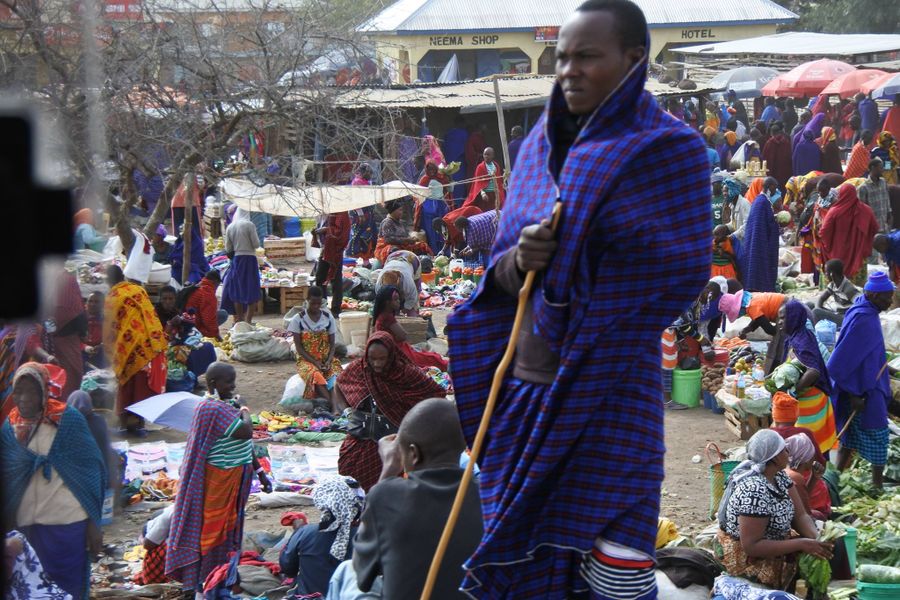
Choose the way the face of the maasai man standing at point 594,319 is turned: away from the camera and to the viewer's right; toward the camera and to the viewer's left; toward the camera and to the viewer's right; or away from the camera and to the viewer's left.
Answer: toward the camera and to the viewer's left

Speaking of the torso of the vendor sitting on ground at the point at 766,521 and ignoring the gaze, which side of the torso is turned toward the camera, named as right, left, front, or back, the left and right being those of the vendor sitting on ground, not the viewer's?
right

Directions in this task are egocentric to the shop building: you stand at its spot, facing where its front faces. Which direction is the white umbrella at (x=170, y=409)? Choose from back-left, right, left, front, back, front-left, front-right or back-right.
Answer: front

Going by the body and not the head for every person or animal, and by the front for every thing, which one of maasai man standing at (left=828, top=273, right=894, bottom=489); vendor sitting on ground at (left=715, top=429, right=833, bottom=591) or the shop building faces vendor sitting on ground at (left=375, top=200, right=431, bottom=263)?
the shop building

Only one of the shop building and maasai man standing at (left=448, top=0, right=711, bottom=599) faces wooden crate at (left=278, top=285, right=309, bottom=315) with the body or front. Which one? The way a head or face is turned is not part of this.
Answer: the shop building

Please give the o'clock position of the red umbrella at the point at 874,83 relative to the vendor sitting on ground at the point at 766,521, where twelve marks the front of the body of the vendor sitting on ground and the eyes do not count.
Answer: The red umbrella is roughly at 9 o'clock from the vendor sitting on ground.

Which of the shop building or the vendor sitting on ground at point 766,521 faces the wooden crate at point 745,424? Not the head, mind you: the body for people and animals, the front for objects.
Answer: the shop building

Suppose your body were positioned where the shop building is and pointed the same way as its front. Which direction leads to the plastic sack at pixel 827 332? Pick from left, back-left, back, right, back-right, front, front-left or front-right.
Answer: front

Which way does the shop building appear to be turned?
toward the camera

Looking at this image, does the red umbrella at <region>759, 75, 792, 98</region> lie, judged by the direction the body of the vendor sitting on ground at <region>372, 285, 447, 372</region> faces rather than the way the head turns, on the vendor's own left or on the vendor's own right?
on the vendor's own left

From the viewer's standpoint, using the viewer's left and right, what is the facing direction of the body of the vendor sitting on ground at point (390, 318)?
facing the viewer and to the right of the viewer

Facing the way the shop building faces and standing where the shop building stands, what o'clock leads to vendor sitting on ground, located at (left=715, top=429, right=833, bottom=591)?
The vendor sitting on ground is roughly at 12 o'clock from the shop building.

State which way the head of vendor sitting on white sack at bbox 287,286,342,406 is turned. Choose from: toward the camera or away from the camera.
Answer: toward the camera

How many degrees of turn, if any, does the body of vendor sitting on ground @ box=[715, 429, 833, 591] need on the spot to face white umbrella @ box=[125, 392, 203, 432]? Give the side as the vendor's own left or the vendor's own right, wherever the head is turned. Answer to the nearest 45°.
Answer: approximately 180°
